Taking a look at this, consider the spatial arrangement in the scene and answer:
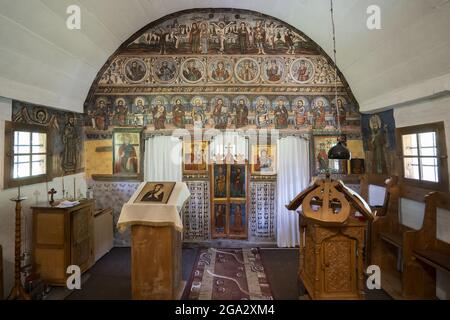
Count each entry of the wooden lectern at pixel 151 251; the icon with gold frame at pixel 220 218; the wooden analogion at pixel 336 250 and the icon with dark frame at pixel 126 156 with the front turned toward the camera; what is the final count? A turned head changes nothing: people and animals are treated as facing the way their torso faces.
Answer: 4

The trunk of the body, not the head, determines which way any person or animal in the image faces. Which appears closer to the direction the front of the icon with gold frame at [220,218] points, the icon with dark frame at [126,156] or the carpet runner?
the carpet runner

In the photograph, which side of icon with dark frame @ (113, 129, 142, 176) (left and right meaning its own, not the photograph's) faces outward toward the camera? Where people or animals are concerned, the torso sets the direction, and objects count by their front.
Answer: front

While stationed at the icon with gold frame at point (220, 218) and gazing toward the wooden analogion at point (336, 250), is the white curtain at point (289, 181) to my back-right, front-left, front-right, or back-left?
front-left

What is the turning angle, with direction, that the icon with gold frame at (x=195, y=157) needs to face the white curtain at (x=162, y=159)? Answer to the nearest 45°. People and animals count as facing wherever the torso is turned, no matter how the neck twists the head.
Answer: approximately 90° to its right

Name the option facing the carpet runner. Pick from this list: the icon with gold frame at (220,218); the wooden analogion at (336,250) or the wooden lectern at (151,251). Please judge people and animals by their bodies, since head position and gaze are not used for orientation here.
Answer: the icon with gold frame

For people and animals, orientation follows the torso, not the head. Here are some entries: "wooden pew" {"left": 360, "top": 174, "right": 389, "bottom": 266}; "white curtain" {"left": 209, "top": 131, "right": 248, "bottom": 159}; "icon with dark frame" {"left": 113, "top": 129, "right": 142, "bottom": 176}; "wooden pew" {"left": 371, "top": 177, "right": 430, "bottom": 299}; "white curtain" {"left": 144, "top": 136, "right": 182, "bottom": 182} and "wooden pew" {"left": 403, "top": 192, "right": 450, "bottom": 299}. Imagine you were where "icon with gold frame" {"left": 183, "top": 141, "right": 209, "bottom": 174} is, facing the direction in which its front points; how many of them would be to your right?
2

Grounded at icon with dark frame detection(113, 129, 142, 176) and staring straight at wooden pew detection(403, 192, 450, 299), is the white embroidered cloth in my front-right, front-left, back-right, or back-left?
front-right

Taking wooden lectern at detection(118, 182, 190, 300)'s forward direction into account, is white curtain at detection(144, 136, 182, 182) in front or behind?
behind

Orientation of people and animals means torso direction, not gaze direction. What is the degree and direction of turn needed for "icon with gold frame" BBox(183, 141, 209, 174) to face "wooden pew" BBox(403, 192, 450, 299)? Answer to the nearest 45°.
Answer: approximately 45° to its left

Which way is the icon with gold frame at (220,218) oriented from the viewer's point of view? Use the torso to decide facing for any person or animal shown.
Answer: toward the camera

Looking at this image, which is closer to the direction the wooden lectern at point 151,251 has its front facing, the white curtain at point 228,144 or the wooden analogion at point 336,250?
the wooden analogion

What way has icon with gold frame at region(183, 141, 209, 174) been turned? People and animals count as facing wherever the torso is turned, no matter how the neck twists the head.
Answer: toward the camera

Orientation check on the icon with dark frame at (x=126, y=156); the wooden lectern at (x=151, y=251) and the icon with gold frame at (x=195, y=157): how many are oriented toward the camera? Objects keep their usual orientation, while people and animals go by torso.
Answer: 3
